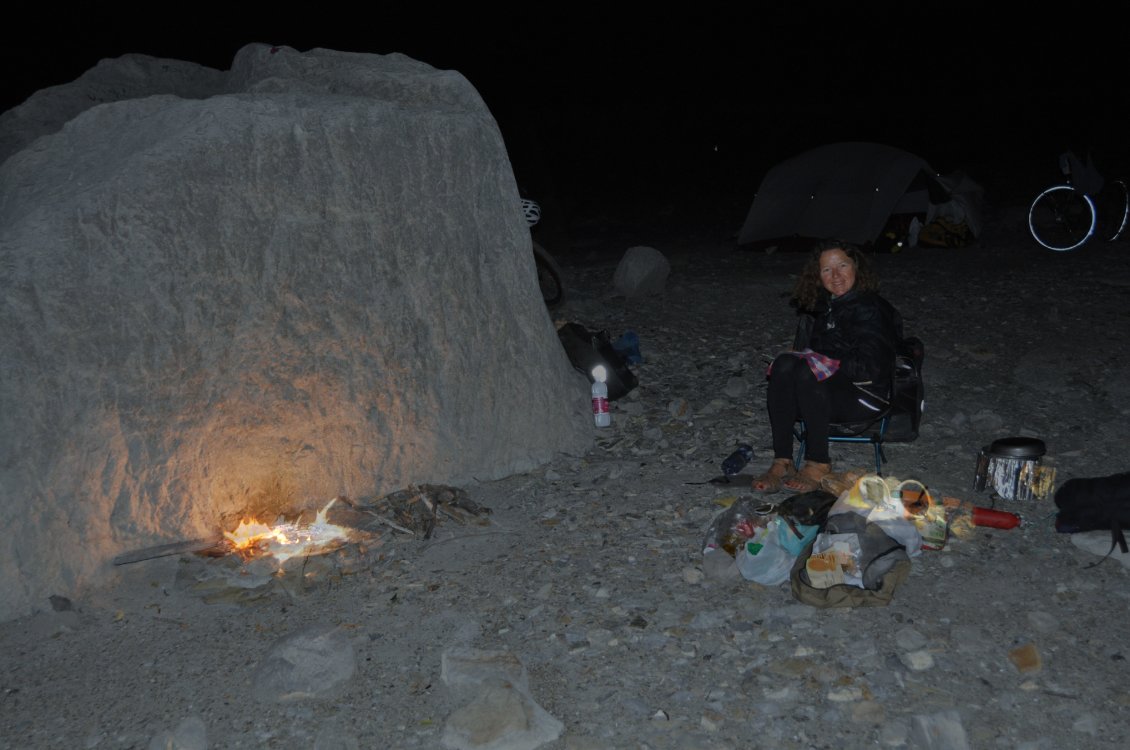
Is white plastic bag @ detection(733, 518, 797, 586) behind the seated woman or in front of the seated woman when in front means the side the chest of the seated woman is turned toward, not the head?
in front

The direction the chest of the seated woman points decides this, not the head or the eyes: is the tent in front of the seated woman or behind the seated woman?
behind

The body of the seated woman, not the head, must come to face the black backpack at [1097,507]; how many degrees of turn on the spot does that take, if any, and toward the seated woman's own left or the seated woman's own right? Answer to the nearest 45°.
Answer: approximately 90° to the seated woman's own left

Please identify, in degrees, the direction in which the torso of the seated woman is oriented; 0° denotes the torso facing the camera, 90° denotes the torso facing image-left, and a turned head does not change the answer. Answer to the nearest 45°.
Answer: approximately 45°

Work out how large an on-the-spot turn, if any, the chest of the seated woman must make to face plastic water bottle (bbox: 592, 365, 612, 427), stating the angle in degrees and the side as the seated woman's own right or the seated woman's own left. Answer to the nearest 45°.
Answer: approximately 90° to the seated woman's own right
